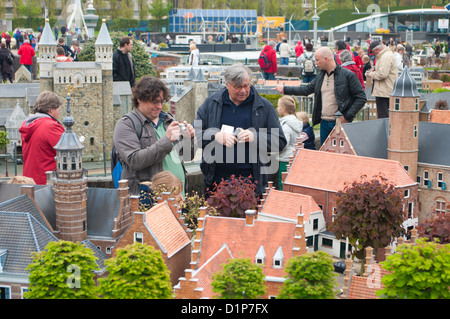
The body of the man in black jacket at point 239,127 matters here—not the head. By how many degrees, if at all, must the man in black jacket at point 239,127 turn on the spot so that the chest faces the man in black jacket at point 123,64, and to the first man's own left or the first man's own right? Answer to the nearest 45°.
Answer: approximately 180°

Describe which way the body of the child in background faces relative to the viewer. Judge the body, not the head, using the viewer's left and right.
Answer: facing to the left of the viewer

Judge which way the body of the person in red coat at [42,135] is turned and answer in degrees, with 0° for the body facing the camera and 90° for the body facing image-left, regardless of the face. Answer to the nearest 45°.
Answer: approximately 225°
